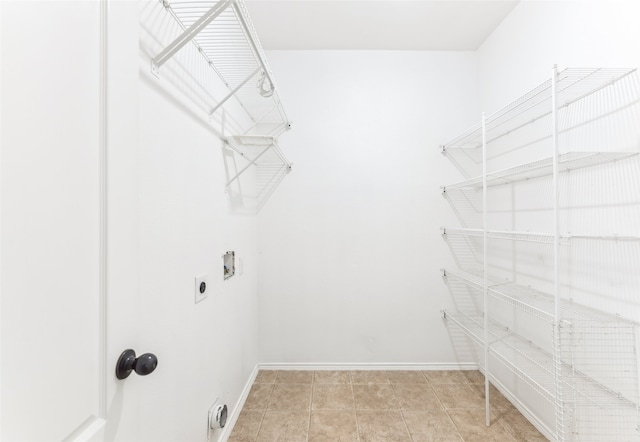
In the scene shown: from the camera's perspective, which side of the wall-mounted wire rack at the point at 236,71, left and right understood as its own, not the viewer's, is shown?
right

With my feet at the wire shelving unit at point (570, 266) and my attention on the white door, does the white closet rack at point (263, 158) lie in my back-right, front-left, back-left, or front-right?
front-right

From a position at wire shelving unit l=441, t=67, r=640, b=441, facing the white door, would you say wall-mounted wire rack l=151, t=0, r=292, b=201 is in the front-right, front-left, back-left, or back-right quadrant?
front-right

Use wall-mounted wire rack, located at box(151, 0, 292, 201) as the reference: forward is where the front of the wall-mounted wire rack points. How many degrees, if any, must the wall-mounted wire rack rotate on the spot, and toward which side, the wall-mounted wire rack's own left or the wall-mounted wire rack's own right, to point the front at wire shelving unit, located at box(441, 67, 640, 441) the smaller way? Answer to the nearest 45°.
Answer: approximately 45° to the wall-mounted wire rack's own right
